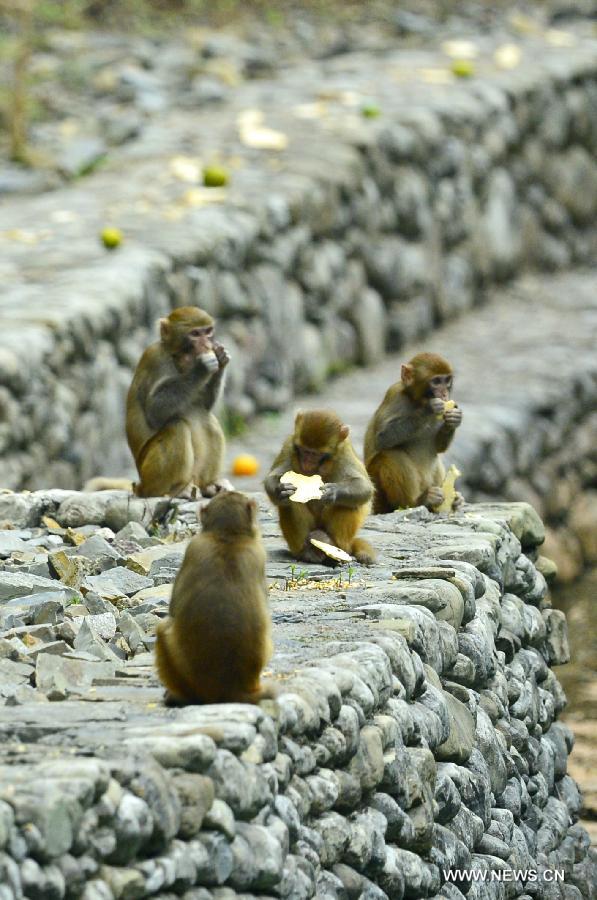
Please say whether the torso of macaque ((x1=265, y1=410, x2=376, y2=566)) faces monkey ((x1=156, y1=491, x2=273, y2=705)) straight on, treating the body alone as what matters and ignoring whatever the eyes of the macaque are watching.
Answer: yes

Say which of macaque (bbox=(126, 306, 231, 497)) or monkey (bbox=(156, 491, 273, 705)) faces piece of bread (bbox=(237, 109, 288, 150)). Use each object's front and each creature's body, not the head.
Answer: the monkey

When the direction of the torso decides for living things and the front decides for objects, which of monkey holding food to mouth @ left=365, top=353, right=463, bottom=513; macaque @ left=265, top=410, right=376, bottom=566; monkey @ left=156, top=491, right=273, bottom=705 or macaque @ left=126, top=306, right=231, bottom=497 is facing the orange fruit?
the monkey

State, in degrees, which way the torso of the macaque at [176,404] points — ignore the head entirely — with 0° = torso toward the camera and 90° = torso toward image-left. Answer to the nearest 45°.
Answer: approximately 315°

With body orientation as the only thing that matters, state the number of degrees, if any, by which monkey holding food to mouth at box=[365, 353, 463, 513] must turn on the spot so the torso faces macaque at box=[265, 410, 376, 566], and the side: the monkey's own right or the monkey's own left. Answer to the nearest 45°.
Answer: approximately 45° to the monkey's own right

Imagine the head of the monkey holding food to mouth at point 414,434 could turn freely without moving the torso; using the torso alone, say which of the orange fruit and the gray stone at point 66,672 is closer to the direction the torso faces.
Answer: the gray stone

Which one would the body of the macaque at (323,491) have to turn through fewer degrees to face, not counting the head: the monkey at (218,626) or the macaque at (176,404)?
the monkey

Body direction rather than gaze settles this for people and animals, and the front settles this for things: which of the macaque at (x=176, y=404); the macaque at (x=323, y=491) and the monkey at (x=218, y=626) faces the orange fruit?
the monkey

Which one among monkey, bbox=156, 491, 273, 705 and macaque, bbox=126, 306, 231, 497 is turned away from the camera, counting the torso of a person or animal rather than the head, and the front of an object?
the monkey

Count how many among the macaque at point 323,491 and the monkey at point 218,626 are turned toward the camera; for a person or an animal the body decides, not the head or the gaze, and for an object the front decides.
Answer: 1

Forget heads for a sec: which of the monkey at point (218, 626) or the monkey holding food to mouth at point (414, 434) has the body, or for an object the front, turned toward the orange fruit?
the monkey

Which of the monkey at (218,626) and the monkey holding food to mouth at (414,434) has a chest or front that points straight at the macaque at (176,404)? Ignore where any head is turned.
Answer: the monkey
